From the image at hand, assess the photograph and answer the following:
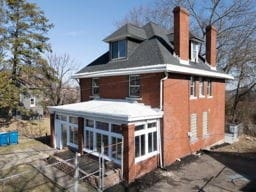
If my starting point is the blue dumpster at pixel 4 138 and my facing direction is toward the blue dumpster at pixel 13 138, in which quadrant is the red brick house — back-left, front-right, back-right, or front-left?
front-right

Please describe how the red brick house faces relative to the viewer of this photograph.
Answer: facing the viewer and to the left of the viewer

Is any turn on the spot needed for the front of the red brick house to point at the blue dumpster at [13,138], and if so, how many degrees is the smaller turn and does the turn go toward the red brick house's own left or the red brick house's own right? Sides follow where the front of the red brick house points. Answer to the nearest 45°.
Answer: approximately 45° to the red brick house's own right

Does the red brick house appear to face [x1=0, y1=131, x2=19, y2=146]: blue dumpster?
no

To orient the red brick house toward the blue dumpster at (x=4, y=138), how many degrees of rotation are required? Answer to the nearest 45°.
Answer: approximately 45° to its right
